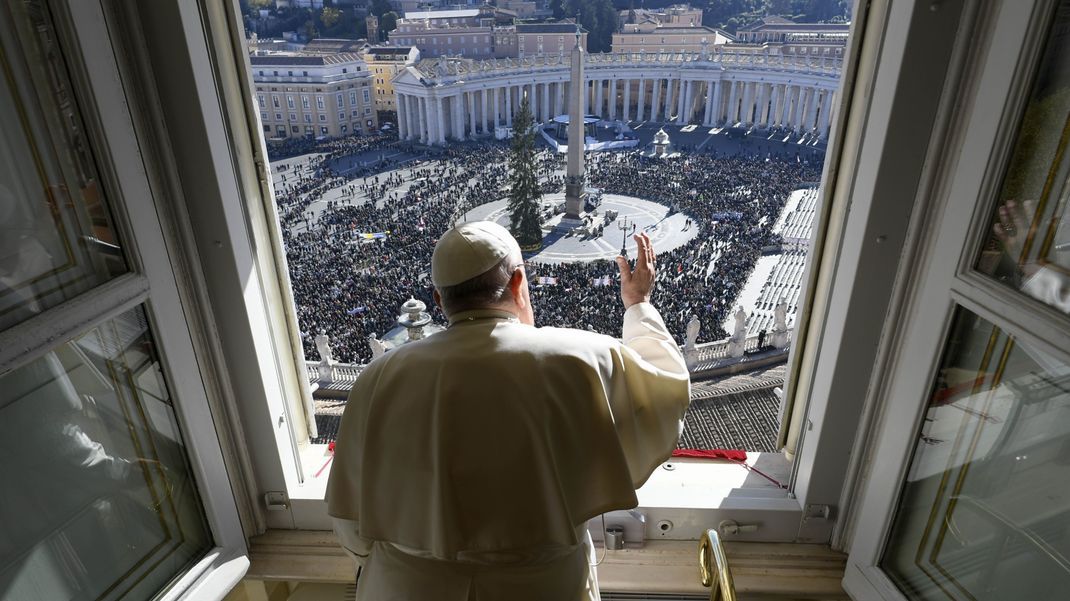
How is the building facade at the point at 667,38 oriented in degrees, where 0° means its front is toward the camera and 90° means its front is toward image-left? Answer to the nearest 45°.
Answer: approximately 0°

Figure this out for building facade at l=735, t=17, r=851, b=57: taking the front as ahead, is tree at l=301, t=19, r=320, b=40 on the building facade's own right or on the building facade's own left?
on the building facade's own right

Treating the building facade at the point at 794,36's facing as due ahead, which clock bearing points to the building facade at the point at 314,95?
the building facade at the point at 314,95 is roughly at 2 o'clock from the building facade at the point at 794,36.

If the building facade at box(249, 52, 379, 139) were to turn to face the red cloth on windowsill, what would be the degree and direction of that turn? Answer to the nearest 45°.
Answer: approximately 45° to its left

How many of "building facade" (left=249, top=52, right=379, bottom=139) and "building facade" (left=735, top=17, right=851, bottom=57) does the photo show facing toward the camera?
2

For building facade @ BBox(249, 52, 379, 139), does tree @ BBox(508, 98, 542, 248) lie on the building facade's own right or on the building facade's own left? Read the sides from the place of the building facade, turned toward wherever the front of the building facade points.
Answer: on the building facade's own left

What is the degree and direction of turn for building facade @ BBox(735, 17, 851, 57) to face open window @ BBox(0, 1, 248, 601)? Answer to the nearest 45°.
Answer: approximately 45° to its right
